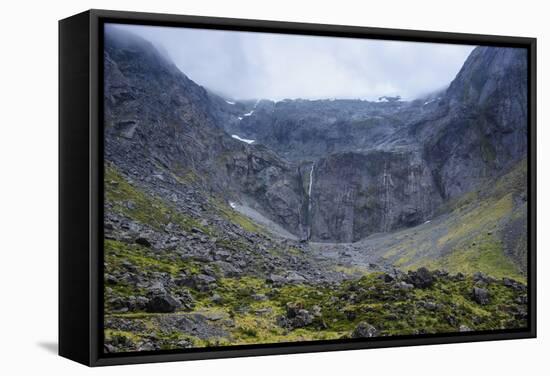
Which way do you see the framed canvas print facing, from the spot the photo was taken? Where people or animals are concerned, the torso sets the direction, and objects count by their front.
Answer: facing the viewer and to the right of the viewer
